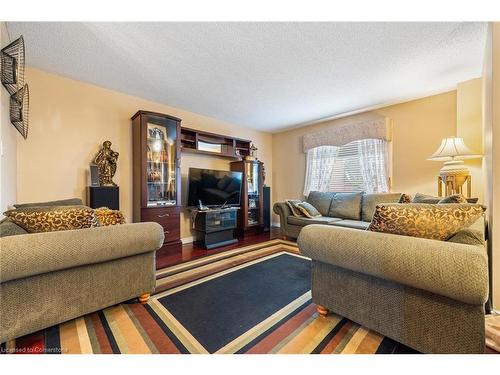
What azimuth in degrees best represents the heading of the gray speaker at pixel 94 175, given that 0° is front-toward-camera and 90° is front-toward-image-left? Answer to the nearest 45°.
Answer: approximately 0°

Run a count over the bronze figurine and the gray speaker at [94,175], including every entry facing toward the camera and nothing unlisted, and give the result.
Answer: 2

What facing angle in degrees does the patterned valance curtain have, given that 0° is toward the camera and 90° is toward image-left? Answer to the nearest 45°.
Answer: approximately 45°

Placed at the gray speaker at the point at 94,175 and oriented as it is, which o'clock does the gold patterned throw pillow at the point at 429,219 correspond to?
The gold patterned throw pillow is roughly at 11 o'clock from the gray speaker.

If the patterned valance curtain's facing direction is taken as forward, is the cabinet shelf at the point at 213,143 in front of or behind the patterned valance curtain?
in front

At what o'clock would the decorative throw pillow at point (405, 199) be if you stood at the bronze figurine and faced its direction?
The decorative throw pillow is roughly at 10 o'clock from the bronze figurine.

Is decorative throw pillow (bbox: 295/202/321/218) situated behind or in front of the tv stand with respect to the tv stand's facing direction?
in front
